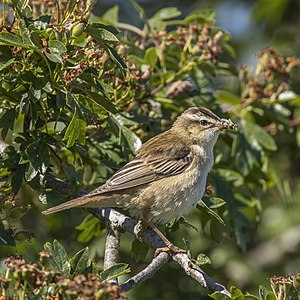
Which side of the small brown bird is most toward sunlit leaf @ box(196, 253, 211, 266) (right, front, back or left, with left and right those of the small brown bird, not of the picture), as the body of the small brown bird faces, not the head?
front

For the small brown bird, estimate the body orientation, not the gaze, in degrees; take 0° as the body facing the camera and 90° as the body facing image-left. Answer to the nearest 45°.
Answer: approximately 270°

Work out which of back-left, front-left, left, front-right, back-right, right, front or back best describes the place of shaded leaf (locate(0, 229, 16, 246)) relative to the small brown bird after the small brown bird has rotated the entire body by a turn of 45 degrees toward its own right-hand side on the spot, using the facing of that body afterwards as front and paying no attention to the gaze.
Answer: right
